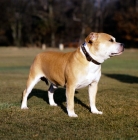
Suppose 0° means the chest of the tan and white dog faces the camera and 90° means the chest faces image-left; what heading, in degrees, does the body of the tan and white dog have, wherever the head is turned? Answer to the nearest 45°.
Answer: approximately 315°
